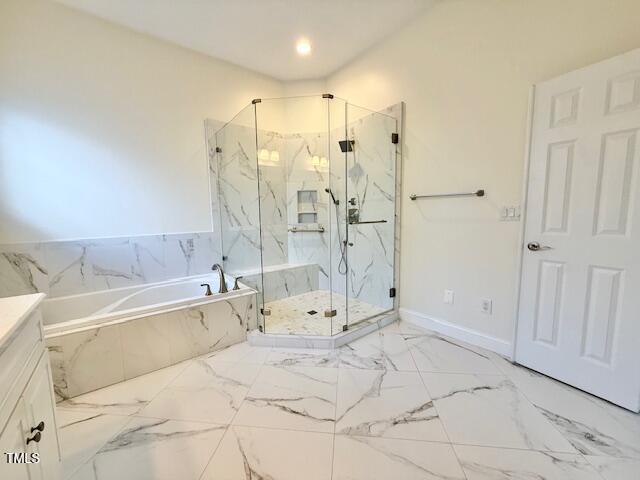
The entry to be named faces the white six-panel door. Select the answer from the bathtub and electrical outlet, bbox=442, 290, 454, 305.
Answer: the bathtub

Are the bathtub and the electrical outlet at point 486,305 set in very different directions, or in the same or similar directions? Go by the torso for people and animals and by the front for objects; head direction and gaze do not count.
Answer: very different directions

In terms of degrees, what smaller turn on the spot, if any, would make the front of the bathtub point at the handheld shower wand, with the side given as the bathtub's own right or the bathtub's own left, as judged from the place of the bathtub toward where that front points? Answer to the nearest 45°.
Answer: approximately 45° to the bathtub's own left

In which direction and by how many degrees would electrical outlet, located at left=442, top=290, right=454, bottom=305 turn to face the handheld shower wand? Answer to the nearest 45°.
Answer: approximately 45° to its right

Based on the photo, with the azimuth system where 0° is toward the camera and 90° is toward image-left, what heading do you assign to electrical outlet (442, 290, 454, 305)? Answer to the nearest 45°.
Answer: approximately 45°
